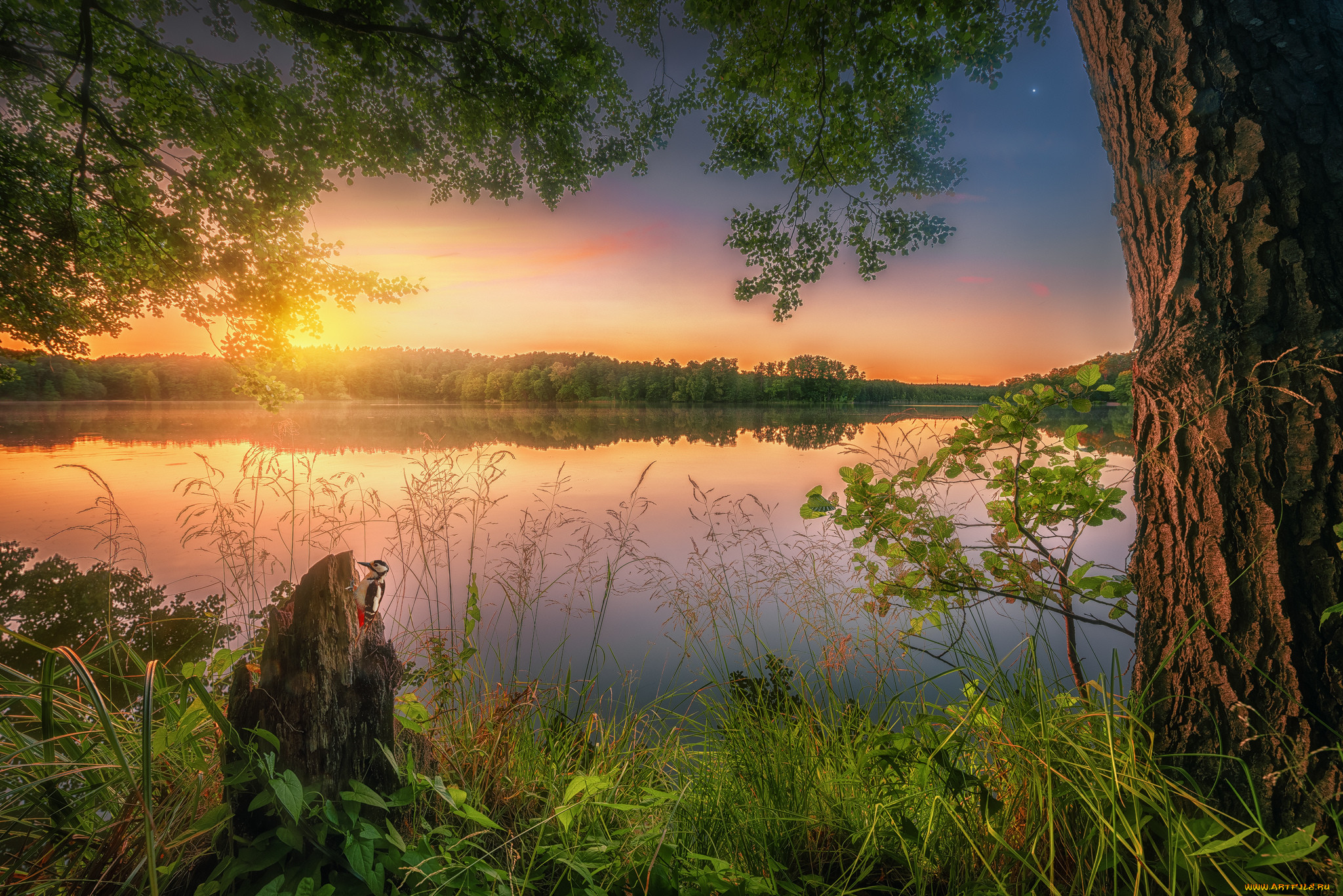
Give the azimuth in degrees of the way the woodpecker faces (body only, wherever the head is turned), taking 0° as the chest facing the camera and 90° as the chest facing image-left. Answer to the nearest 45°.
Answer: approximately 90°

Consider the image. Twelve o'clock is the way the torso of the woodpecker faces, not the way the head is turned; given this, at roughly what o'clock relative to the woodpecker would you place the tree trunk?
The tree trunk is roughly at 7 o'clock from the woodpecker.
